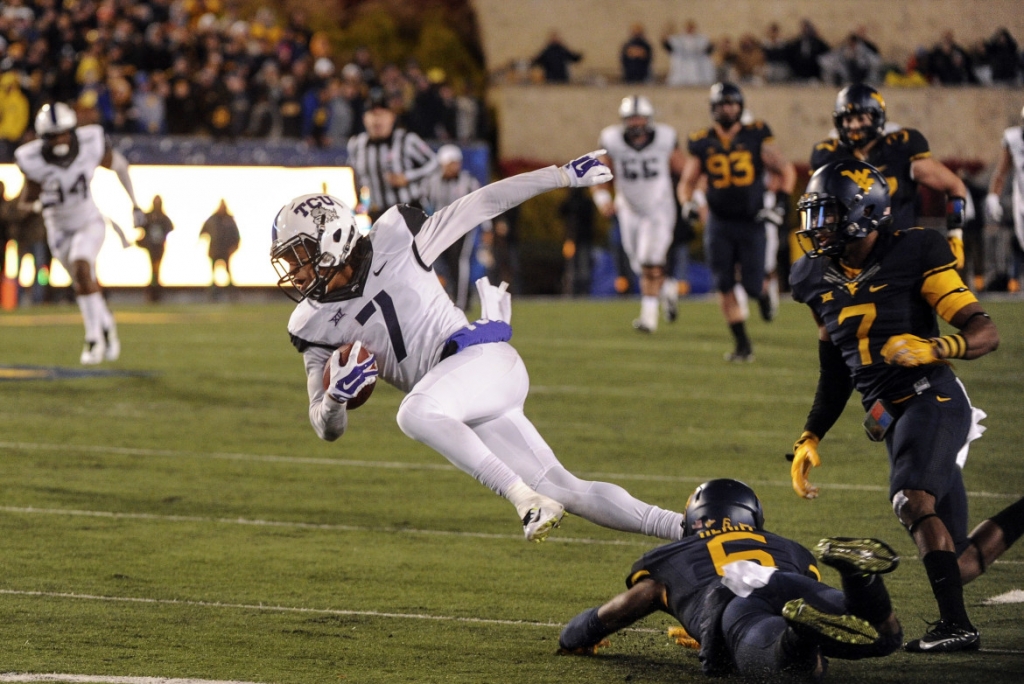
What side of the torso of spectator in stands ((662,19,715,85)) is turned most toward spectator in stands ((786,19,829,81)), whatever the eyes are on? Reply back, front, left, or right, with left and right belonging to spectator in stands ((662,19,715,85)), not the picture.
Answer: left

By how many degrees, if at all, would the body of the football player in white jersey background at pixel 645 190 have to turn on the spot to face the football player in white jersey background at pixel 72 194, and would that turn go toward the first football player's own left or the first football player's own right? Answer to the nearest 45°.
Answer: approximately 45° to the first football player's own right

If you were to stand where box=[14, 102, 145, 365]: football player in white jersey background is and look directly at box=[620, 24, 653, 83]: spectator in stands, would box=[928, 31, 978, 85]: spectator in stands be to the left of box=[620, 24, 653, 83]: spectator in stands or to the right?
right

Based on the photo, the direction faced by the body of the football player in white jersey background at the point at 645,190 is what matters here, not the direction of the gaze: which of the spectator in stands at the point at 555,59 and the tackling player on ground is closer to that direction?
the tackling player on ground

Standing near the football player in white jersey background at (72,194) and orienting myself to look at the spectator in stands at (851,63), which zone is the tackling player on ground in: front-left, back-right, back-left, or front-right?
back-right

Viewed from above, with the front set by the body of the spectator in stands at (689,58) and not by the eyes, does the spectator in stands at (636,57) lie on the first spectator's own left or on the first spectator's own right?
on the first spectator's own right

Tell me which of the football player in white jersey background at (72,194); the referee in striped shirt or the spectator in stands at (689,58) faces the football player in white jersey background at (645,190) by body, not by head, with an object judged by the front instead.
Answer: the spectator in stands

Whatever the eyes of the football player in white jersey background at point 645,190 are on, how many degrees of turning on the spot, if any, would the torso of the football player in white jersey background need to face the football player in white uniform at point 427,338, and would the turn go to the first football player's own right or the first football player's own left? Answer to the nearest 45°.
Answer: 0° — they already face them

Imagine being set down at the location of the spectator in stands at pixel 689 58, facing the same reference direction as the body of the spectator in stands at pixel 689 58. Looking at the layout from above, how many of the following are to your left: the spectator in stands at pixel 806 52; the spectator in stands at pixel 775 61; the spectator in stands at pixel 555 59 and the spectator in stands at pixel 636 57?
2

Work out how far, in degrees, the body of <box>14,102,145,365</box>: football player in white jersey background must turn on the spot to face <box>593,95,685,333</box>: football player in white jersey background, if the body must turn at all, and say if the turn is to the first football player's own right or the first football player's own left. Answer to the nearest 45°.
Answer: approximately 90° to the first football player's own left
